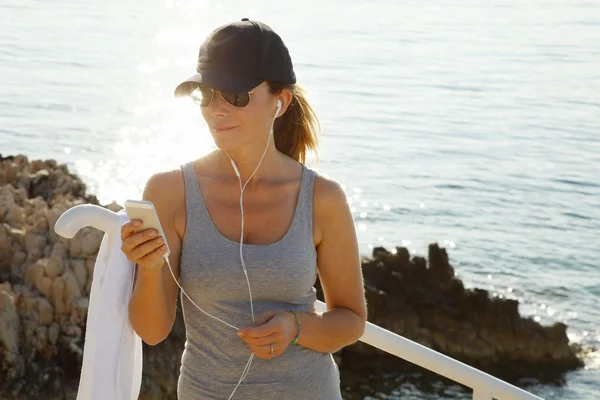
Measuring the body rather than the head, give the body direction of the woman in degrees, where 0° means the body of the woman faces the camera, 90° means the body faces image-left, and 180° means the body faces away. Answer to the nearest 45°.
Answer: approximately 0°

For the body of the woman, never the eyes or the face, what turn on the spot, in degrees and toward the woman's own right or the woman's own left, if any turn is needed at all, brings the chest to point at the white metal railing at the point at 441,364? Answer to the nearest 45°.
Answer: approximately 90° to the woman's own left
